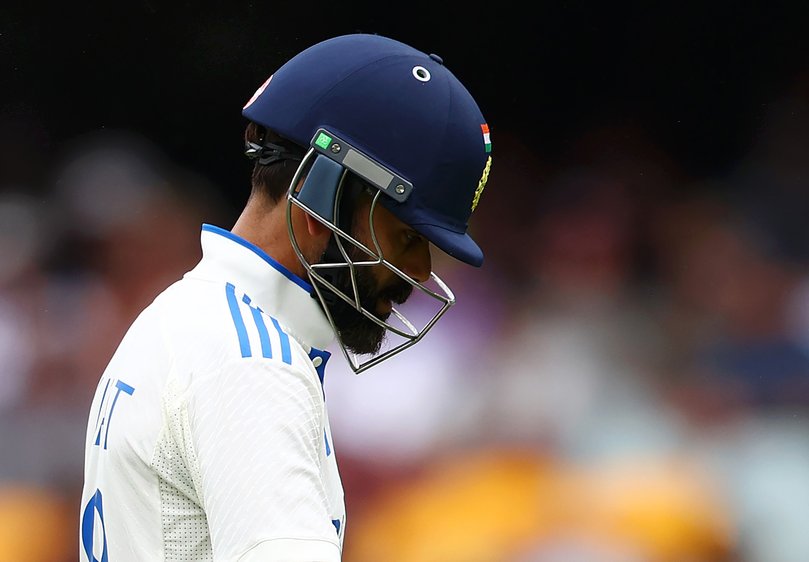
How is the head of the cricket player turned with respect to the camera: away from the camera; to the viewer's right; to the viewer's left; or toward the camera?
to the viewer's right

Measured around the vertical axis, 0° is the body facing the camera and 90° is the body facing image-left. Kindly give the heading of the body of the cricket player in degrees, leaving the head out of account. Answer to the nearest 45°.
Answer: approximately 270°
